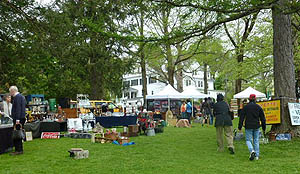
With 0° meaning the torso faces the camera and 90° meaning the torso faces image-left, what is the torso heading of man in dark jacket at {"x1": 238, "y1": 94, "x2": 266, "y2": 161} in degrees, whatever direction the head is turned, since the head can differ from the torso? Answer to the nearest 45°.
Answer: approximately 180°

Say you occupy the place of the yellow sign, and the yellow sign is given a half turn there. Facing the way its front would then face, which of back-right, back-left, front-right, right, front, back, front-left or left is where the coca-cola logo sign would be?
left

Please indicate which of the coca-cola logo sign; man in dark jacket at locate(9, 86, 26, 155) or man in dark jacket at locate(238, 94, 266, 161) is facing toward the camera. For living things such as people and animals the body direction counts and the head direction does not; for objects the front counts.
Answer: the coca-cola logo sign

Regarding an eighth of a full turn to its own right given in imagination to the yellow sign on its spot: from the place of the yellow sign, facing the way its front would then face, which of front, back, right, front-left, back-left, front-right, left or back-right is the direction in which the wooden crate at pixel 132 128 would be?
front-right

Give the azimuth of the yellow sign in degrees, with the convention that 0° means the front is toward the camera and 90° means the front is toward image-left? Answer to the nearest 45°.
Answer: approximately 0°

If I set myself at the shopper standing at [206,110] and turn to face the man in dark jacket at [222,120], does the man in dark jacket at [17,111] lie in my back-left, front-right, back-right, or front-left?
front-right

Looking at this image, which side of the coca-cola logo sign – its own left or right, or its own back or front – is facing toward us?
front

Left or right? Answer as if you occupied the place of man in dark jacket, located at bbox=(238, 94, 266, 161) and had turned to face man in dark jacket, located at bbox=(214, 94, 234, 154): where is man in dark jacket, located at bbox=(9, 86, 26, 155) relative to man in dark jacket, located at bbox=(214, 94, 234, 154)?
left

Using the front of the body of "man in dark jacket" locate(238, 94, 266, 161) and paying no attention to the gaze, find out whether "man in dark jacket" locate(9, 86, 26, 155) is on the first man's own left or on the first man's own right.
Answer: on the first man's own left

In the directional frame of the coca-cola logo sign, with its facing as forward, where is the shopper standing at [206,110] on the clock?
The shopper standing is roughly at 8 o'clock from the coca-cola logo sign.

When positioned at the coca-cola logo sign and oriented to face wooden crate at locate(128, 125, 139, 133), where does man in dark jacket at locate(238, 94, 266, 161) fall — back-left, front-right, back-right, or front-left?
front-right

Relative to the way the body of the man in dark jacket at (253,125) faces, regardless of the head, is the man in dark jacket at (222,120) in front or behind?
in front
